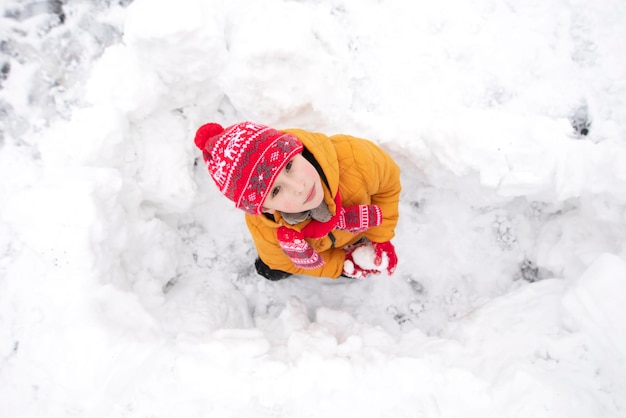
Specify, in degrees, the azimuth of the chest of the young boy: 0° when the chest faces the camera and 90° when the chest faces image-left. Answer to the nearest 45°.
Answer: approximately 315°
